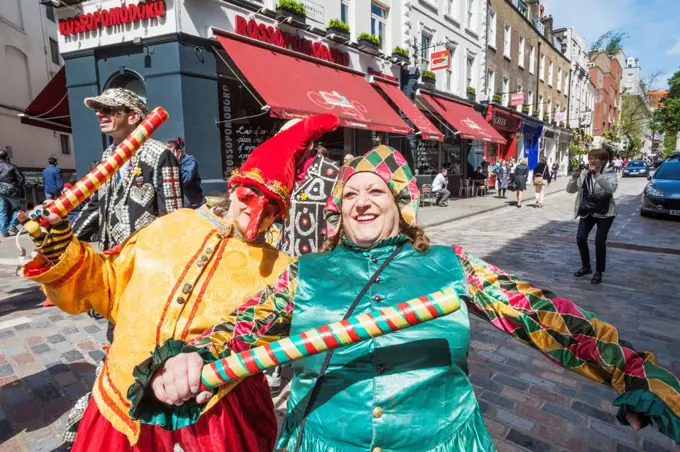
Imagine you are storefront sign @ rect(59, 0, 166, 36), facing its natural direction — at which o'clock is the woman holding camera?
The woman holding camera is roughly at 9 o'clock from the storefront sign.

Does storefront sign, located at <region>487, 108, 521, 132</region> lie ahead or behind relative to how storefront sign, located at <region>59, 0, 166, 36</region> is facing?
behind

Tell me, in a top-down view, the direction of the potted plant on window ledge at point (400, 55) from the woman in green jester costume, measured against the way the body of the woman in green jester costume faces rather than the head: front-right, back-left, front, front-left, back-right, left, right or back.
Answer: back

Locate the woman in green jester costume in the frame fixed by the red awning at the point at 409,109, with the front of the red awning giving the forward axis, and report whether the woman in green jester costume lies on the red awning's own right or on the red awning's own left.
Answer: on the red awning's own right

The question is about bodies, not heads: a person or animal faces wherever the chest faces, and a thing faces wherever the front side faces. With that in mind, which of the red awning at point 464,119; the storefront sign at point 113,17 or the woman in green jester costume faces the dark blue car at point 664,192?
the red awning

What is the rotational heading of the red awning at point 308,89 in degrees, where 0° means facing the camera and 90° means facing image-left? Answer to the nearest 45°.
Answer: approximately 315°

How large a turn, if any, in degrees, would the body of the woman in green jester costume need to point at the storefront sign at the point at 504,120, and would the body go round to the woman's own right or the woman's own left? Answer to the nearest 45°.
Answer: approximately 180°

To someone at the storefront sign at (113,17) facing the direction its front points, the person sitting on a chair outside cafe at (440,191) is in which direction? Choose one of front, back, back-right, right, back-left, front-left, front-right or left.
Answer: back-left

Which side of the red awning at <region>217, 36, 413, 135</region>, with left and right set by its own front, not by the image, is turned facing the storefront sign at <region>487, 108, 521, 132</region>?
left

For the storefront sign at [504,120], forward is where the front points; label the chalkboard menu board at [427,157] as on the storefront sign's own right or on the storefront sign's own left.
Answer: on the storefront sign's own right

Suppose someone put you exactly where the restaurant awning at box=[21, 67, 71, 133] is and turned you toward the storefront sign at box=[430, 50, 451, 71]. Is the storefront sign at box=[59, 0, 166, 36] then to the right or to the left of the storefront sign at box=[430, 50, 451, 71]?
right

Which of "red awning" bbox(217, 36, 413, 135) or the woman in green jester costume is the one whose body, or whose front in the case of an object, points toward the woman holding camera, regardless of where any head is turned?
the red awning

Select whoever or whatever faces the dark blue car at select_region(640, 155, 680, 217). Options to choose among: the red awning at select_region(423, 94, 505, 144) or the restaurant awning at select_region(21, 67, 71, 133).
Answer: the red awning
